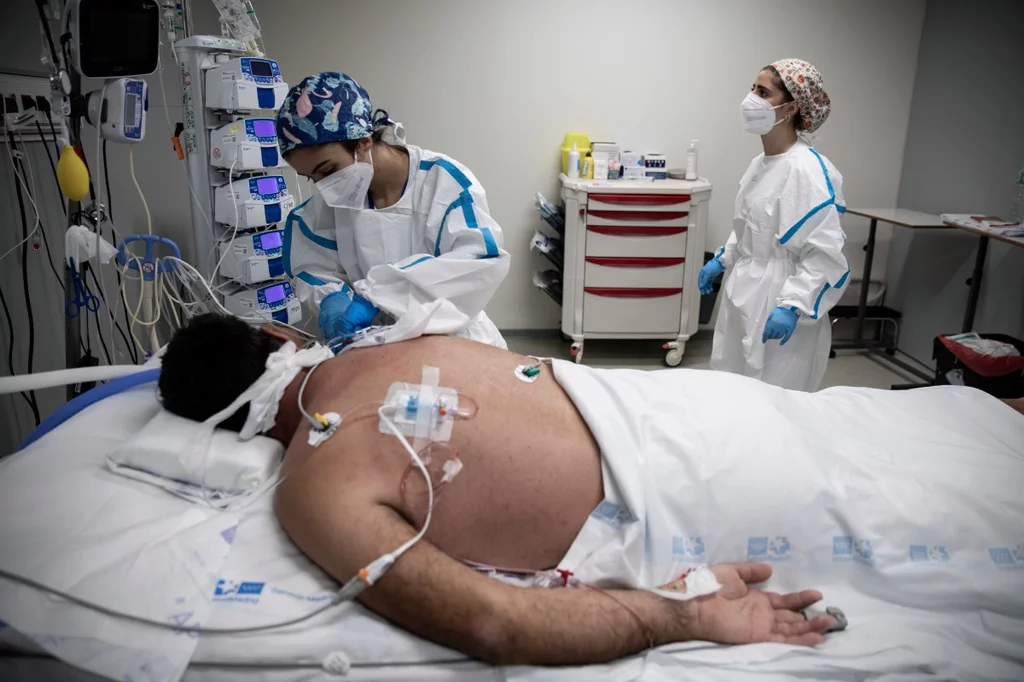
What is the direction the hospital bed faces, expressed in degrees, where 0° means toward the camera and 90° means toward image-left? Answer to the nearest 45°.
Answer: approximately 270°

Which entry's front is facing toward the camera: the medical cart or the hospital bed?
the medical cart

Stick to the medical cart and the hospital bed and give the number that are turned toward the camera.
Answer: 1

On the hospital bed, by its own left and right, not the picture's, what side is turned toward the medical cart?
left

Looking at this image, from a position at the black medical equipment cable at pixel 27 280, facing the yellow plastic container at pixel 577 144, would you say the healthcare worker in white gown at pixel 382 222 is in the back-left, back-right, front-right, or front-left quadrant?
front-right

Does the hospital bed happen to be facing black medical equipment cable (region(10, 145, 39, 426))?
no

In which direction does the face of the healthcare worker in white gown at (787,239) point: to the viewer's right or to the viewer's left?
to the viewer's left

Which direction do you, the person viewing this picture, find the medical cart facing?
facing the viewer

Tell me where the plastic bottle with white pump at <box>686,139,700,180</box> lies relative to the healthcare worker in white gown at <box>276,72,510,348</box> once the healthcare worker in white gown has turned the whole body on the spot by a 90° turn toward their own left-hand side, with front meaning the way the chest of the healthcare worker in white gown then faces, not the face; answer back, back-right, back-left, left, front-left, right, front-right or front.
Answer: left

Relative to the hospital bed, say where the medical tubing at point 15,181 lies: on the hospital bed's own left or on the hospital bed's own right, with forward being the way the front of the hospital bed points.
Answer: on the hospital bed's own left

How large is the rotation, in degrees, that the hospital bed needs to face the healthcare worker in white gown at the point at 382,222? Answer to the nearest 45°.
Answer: approximately 90° to its left

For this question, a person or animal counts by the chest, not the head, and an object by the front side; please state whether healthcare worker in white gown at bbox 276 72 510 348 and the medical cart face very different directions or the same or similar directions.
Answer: same or similar directions

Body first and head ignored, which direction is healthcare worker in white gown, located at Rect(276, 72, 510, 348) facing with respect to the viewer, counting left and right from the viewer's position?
facing the viewer and to the left of the viewer

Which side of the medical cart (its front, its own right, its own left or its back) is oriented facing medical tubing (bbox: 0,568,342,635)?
front
